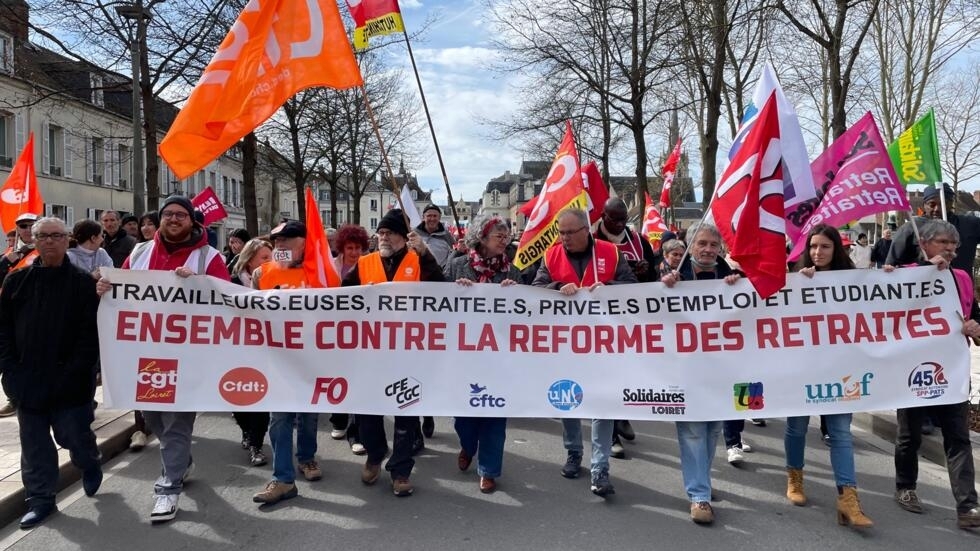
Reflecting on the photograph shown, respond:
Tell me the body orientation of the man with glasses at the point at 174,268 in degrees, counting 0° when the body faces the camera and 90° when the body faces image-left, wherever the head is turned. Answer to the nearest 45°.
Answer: approximately 0°

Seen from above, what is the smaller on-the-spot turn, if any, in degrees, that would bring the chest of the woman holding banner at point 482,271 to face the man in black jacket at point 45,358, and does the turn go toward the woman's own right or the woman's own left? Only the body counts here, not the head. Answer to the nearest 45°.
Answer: approximately 90° to the woman's own right

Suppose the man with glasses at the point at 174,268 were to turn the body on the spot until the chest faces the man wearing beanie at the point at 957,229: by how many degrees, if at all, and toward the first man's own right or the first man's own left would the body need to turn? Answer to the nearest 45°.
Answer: approximately 90° to the first man's own left

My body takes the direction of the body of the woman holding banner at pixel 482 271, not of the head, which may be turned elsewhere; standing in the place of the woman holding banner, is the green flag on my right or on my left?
on my left

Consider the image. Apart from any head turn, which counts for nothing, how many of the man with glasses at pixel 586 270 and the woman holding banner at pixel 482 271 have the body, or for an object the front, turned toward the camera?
2

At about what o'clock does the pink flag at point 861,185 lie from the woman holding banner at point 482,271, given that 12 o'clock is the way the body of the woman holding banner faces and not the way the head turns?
The pink flag is roughly at 9 o'clock from the woman holding banner.
